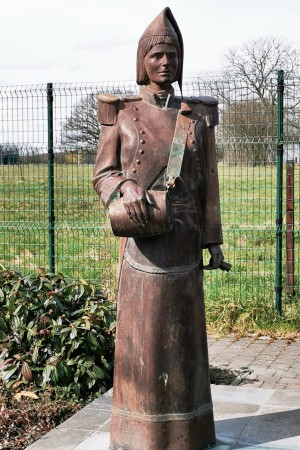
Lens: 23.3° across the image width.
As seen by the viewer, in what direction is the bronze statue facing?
toward the camera

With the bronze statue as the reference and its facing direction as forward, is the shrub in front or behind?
behind

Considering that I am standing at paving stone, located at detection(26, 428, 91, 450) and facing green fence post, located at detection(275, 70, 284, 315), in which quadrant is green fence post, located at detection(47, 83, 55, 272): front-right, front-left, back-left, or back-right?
front-left

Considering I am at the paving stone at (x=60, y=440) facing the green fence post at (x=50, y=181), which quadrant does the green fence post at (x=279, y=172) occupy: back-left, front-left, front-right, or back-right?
front-right

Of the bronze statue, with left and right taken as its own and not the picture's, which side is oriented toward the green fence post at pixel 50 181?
back

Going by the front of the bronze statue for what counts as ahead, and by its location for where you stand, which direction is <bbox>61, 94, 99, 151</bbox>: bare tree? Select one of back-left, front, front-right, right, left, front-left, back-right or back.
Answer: back
